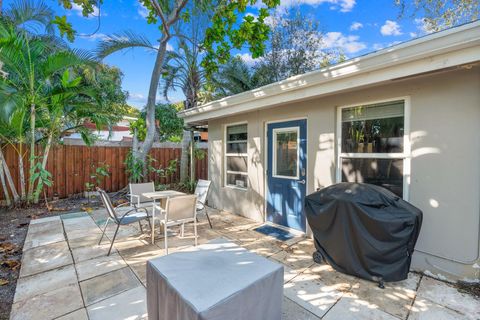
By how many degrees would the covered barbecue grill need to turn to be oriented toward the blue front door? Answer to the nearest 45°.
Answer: approximately 90° to its right

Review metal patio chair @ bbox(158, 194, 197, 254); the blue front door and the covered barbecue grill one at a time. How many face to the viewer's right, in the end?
0

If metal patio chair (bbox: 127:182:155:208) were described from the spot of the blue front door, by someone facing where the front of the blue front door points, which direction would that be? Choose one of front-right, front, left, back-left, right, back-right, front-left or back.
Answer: front-right

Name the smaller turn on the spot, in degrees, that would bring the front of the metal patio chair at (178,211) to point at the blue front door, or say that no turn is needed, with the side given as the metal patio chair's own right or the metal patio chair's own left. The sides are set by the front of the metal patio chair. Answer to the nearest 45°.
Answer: approximately 135° to the metal patio chair's own right

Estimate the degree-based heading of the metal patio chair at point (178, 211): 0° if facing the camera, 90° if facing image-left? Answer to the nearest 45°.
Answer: approximately 135°

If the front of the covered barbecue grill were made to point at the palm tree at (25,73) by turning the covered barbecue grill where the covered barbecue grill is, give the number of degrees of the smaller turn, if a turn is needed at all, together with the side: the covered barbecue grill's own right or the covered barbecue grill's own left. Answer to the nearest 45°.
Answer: approximately 45° to the covered barbecue grill's own right

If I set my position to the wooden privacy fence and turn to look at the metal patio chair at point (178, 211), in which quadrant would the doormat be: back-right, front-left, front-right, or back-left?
front-left

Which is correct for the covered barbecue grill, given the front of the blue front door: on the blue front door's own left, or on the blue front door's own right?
on the blue front door's own left

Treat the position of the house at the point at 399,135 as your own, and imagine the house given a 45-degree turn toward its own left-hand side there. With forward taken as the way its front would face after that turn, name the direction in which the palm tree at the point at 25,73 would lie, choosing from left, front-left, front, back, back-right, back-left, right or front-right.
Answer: right

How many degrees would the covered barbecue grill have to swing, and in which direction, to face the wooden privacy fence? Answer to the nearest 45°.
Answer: approximately 45° to its right

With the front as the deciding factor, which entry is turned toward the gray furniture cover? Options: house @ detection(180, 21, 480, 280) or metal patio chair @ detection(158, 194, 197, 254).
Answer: the house

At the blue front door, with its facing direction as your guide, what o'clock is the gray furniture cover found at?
The gray furniture cover is roughly at 11 o'clock from the blue front door.

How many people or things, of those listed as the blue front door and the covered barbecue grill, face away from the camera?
0

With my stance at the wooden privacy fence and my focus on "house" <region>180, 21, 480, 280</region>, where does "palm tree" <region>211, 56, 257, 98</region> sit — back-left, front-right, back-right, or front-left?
front-left

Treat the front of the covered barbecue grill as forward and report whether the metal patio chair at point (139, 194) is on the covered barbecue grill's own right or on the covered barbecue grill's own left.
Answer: on the covered barbecue grill's own right

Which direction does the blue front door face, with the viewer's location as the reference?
facing the viewer and to the left of the viewer
